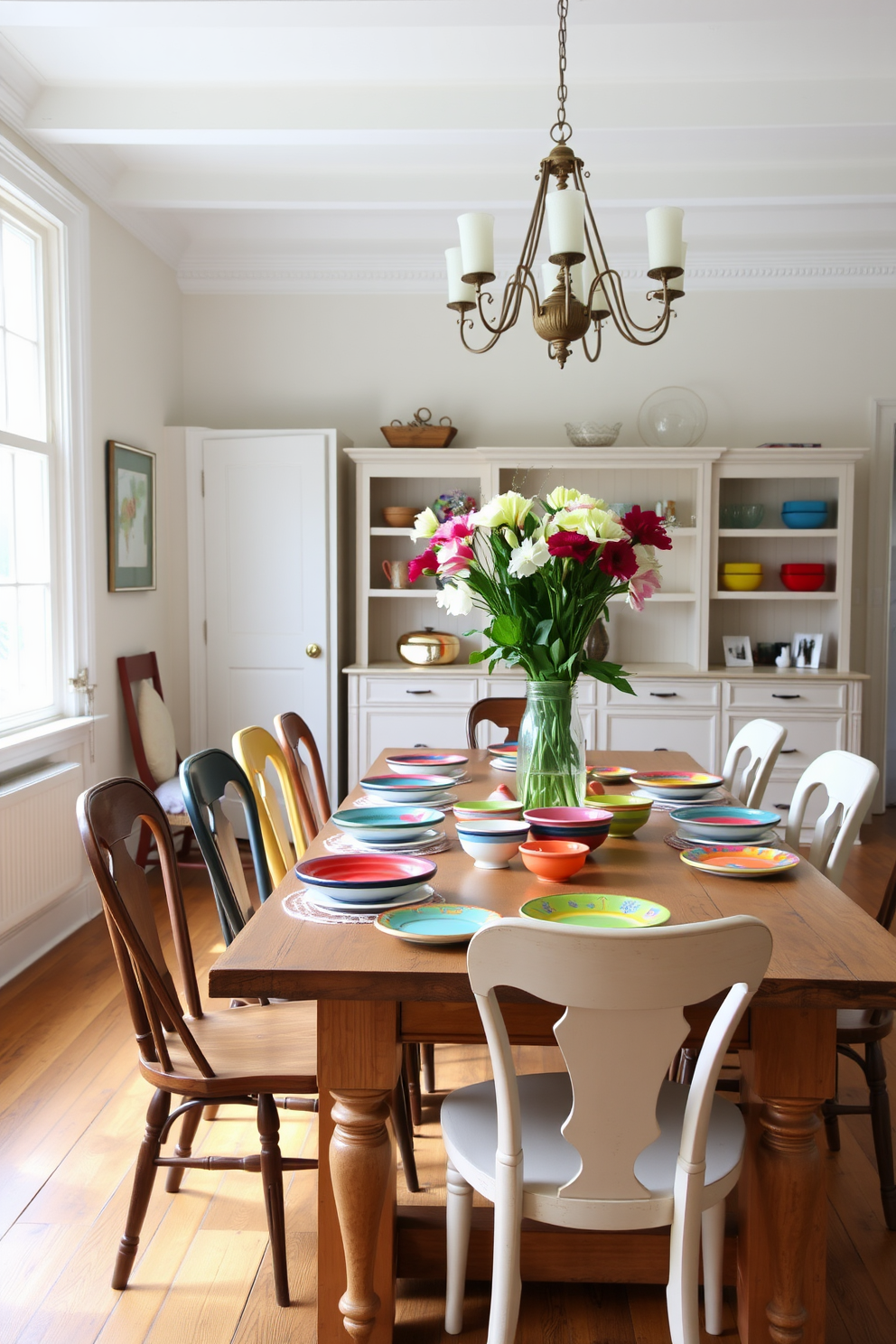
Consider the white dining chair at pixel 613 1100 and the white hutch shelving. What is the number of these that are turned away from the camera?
1

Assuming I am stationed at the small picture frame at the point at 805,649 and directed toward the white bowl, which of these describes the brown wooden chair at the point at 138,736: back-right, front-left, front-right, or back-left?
front-right

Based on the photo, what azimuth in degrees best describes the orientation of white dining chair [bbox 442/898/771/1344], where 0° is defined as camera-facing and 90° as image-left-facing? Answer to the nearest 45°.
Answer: approximately 180°

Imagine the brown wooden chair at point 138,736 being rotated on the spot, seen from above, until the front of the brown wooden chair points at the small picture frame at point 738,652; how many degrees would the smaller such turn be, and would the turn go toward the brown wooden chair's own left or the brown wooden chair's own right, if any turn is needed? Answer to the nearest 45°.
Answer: approximately 45° to the brown wooden chair's own left

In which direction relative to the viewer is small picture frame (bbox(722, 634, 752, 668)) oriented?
toward the camera

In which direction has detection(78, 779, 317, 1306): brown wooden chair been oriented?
to the viewer's right

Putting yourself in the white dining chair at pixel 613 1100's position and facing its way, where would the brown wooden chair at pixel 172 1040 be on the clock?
The brown wooden chair is roughly at 10 o'clock from the white dining chair.

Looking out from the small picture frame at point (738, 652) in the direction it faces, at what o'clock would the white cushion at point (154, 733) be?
The white cushion is roughly at 2 o'clock from the small picture frame.

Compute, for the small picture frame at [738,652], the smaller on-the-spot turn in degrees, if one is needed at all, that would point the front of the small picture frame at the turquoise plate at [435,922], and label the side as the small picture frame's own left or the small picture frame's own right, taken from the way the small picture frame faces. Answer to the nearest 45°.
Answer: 0° — it already faces it

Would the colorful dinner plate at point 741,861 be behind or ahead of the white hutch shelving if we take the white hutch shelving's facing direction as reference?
ahead

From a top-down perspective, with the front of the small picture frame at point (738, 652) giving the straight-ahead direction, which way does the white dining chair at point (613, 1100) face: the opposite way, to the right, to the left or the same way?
the opposite way

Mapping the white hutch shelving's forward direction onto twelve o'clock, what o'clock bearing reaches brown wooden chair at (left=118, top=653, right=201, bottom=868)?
The brown wooden chair is roughly at 2 o'clock from the white hutch shelving.

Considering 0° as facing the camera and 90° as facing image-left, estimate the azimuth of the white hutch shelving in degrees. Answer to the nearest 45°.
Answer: approximately 0°

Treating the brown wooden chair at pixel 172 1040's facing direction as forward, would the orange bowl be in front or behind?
in front

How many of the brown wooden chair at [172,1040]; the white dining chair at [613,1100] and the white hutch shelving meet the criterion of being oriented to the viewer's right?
1

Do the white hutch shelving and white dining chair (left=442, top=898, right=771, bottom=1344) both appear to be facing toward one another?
yes

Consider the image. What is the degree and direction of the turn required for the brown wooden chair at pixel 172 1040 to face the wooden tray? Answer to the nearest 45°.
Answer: approximately 90° to its left

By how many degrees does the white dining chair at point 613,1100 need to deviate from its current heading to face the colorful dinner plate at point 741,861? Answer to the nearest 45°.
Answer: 0° — it already faces it

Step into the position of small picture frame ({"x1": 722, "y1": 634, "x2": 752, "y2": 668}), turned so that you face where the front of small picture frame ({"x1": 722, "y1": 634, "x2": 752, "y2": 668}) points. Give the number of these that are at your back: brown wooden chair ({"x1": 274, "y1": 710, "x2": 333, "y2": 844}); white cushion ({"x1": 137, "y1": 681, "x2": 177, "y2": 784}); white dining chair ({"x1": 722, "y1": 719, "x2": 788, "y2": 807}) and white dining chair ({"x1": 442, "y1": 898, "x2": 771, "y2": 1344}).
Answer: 0
